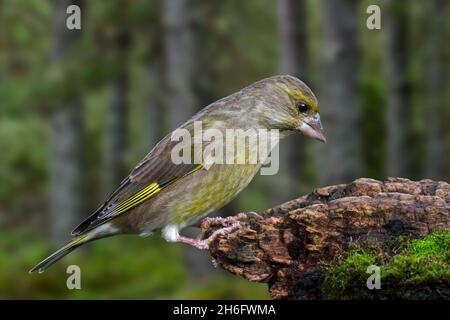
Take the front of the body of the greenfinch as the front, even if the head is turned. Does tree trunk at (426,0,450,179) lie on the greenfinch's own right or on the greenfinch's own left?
on the greenfinch's own left

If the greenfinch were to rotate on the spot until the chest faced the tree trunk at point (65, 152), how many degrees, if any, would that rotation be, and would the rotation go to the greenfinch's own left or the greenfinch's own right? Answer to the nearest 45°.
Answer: approximately 90° to the greenfinch's own left

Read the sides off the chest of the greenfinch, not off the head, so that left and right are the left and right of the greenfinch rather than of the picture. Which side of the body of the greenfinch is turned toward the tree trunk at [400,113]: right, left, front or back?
left

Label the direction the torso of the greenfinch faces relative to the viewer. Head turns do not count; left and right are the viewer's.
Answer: facing to the right of the viewer

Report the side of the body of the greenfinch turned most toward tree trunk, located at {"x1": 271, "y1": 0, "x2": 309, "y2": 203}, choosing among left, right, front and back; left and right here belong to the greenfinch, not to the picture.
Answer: left

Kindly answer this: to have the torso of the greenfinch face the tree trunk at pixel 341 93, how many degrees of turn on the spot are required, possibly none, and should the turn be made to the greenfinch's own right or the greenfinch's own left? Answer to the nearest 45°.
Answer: approximately 90° to the greenfinch's own left

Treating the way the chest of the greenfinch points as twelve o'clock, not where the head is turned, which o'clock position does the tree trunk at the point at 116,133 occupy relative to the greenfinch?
The tree trunk is roughly at 9 o'clock from the greenfinch.

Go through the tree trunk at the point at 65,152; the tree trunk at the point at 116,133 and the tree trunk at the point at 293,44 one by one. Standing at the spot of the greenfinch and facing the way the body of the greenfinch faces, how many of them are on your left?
3
